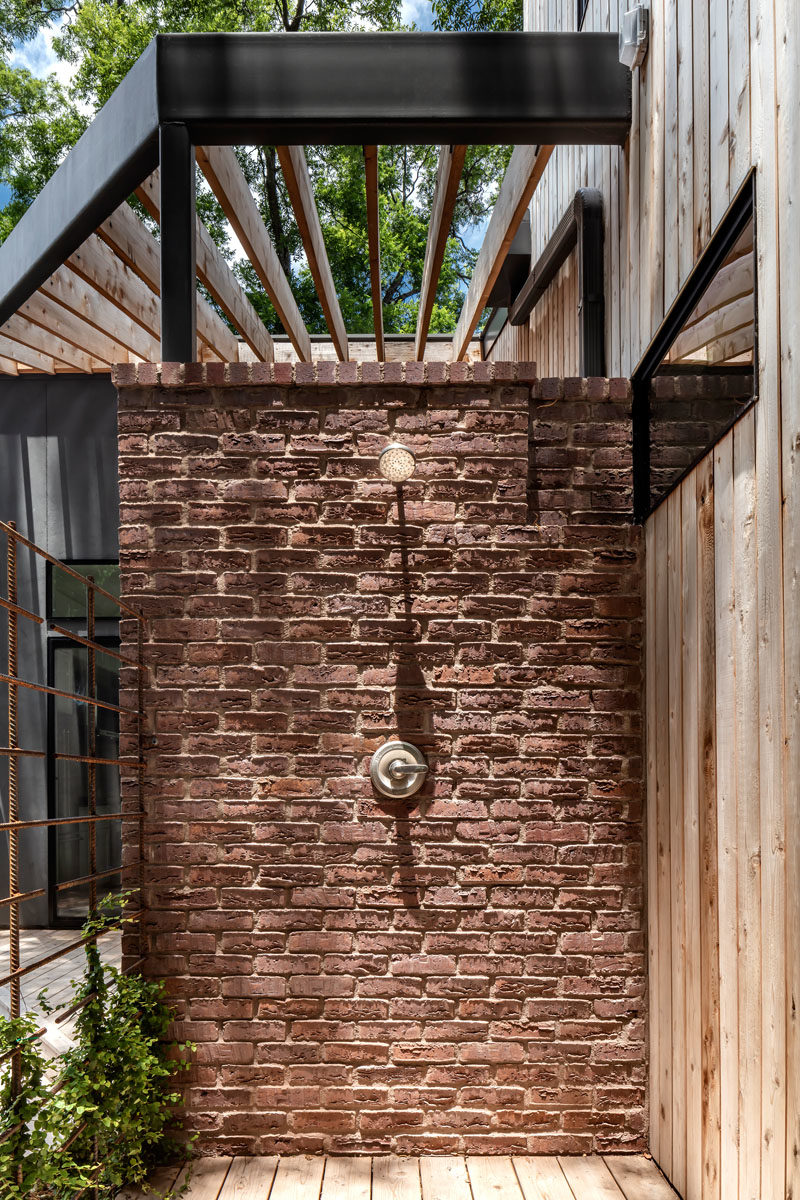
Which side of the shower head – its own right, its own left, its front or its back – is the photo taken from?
front
